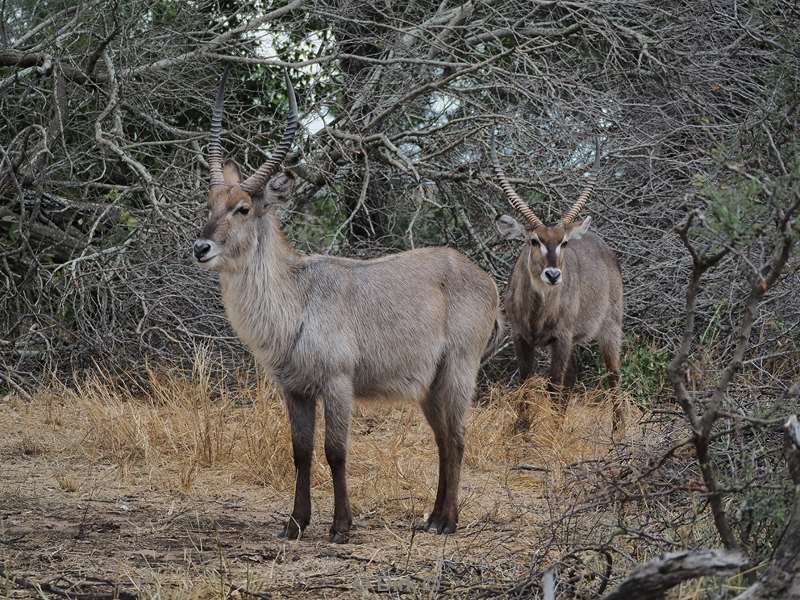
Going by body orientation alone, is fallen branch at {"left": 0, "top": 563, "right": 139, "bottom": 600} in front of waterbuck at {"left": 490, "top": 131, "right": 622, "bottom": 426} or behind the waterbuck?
in front

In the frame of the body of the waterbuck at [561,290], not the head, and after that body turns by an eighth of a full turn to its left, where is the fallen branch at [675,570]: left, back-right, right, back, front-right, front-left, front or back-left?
front
